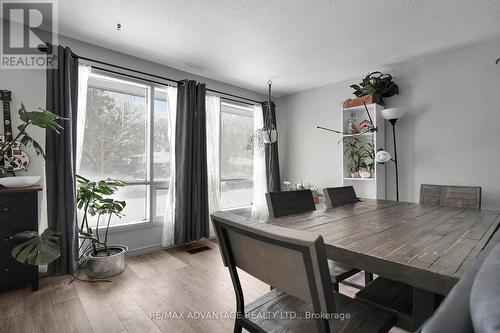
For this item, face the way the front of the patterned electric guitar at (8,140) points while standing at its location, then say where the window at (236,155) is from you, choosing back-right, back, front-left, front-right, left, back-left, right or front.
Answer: left

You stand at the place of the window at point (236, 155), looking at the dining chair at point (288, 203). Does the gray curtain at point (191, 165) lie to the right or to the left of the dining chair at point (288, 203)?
right

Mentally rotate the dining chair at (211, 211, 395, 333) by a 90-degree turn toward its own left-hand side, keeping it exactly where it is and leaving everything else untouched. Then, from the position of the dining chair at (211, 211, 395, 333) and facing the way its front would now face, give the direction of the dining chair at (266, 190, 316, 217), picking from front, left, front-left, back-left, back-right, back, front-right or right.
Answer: front-right

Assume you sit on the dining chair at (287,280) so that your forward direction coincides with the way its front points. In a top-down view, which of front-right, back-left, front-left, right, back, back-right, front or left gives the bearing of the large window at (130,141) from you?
left

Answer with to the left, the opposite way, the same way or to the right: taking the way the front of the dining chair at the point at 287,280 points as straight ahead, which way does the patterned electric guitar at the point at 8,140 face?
to the right

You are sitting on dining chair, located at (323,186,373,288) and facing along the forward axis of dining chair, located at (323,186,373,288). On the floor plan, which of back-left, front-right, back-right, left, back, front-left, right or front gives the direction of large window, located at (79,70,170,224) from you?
back-right

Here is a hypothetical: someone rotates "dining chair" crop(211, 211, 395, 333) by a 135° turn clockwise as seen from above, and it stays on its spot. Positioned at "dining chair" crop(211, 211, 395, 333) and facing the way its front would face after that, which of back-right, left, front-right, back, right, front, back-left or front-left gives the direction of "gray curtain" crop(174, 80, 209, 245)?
back-right

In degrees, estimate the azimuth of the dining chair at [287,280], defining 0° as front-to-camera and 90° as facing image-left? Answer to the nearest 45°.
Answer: approximately 225°

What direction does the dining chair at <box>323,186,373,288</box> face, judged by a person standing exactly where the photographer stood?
facing the viewer and to the right of the viewer

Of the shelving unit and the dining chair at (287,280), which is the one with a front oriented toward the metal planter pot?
the shelving unit
